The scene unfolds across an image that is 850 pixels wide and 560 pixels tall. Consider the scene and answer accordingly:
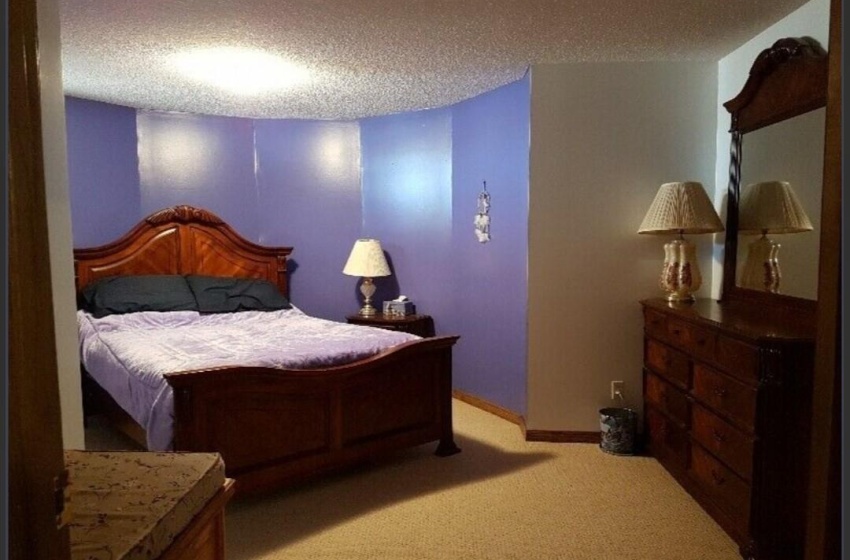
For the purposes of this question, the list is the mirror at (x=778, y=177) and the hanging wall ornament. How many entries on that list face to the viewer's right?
0

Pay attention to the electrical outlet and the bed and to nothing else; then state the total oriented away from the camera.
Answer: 0

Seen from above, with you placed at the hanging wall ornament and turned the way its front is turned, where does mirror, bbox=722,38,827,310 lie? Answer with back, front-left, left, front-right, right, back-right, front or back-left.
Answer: left

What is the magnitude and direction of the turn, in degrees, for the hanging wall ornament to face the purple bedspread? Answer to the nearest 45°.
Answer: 0° — it already faces it

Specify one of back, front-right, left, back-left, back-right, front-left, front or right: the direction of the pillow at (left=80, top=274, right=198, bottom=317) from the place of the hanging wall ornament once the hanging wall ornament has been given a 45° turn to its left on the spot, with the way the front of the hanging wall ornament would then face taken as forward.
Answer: right

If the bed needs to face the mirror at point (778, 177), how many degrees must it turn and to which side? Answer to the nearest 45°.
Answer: approximately 45° to its left

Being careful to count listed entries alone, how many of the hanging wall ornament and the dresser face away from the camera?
0

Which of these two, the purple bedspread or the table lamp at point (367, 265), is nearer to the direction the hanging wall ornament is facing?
the purple bedspread

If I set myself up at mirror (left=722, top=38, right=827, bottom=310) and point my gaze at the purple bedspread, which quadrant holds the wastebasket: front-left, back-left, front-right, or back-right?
front-right

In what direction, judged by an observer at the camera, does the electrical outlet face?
facing the viewer

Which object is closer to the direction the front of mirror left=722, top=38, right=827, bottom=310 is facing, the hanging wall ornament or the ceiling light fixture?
the ceiling light fixture

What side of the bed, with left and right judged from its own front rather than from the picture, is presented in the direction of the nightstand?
left

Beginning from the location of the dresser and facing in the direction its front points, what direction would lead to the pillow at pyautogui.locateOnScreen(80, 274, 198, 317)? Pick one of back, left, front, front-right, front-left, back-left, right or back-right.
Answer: front-right

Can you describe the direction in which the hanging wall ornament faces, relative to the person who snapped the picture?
facing the viewer and to the left of the viewer

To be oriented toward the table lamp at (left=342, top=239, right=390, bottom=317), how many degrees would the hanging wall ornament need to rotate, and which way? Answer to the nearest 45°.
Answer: approximately 90° to its right
